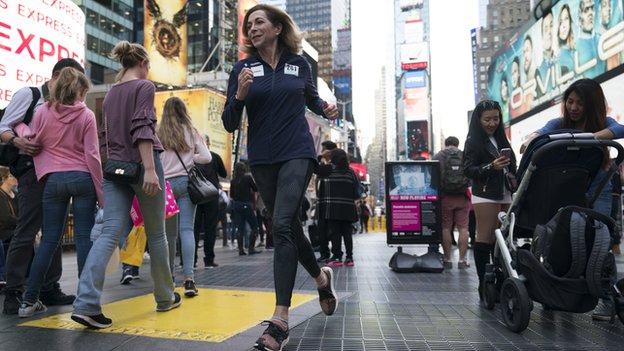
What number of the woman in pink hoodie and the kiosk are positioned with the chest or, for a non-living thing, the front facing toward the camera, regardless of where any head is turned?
1

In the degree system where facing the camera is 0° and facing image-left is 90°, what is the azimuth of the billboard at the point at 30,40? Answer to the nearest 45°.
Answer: approximately 315°

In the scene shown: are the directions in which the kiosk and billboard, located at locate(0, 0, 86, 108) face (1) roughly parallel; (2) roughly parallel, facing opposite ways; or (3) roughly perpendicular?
roughly perpendicular

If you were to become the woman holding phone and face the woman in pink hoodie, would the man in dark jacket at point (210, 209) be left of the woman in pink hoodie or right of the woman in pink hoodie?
right

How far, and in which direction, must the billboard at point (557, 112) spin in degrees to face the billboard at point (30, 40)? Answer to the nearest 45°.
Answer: approximately 45° to its left

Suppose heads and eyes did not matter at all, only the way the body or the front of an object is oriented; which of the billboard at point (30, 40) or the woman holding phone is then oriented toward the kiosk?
the billboard

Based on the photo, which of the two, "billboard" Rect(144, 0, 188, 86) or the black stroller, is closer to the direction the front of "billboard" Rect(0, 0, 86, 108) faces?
the black stroller

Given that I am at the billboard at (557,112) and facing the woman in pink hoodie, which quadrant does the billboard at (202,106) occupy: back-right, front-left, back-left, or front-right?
front-right

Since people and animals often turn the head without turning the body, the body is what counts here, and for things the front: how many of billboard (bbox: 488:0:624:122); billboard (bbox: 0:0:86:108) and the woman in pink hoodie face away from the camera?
1

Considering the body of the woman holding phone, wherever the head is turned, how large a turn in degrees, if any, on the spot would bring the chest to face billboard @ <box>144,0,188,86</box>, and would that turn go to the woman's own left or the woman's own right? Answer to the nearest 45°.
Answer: approximately 180°

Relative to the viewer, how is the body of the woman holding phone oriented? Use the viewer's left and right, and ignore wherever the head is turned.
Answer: facing the viewer and to the right of the viewer

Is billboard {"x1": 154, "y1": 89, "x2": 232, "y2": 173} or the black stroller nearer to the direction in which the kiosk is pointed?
the black stroller

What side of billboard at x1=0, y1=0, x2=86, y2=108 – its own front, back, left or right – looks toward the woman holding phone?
front

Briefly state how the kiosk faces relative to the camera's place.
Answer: facing the viewer

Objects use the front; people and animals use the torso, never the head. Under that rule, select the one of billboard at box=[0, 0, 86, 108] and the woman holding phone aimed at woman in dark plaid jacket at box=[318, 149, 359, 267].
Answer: the billboard
